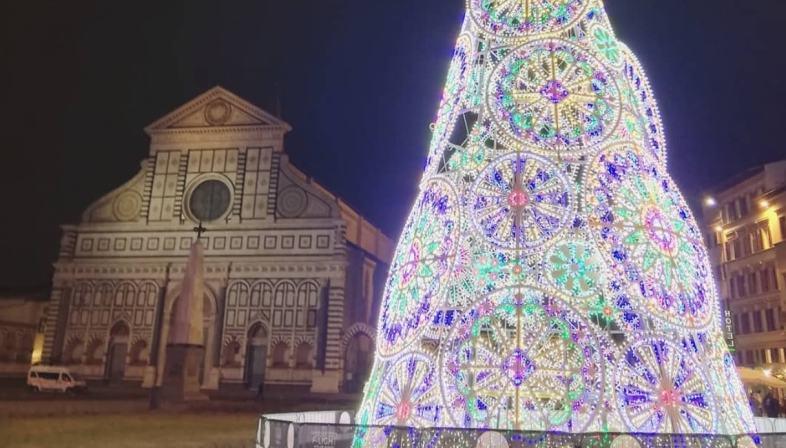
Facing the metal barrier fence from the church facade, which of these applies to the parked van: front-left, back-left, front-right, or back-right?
front-right

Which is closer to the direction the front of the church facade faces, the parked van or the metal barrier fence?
the metal barrier fence

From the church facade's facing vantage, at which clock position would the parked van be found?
The parked van is roughly at 2 o'clock from the church facade.

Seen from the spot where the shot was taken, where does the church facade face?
facing the viewer

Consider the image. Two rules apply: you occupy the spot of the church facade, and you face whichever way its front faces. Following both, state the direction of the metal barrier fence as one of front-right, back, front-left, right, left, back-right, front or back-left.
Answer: front

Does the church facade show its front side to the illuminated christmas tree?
yes

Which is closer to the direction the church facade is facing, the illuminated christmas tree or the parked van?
the illuminated christmas tree
